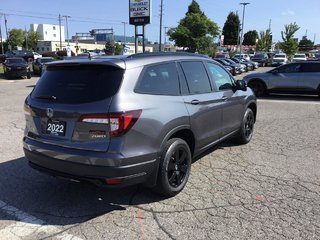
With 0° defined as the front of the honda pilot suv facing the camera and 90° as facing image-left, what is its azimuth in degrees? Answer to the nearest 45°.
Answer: approximately 225°

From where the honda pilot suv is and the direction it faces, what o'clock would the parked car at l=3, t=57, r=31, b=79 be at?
The parked car is roughly at 10 o'clock from the honda pilot suv.

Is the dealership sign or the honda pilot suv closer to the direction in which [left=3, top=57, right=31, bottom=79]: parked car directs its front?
the honda pilot suv

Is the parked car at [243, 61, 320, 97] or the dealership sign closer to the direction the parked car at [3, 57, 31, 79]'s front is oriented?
the parked car

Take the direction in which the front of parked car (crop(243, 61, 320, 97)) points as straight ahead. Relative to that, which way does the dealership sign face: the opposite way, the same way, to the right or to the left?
to the left

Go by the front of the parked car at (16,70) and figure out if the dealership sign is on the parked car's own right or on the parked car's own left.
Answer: on the parked car's own left

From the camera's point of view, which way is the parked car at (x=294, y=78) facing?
to the viewer's left
